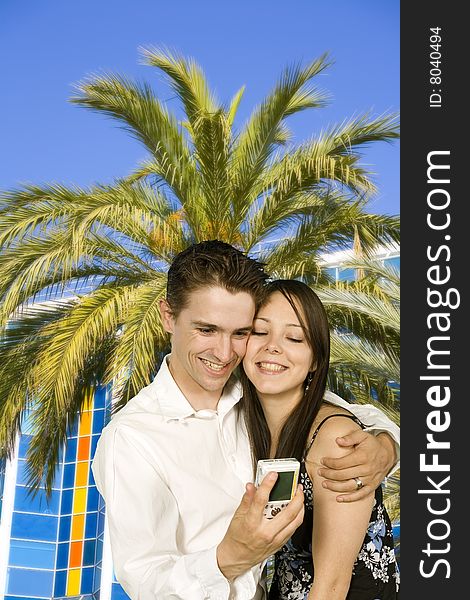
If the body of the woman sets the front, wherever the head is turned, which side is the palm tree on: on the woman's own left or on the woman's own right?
on the woman's own right

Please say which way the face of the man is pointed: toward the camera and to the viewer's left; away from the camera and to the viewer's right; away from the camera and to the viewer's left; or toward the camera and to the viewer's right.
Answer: toward the camera and to the viewer's right

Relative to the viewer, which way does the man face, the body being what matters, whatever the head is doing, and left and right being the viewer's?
facing the viewer and to the right of the viewer

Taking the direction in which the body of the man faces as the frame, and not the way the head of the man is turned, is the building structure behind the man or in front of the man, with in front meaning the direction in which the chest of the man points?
behind

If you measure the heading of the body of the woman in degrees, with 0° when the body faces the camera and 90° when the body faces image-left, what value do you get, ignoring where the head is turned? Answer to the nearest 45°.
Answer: approximately 45°

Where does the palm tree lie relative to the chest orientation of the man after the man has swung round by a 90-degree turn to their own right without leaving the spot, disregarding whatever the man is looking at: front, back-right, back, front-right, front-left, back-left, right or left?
back-right

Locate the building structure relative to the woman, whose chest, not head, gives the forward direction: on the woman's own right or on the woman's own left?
on the woman's own right
